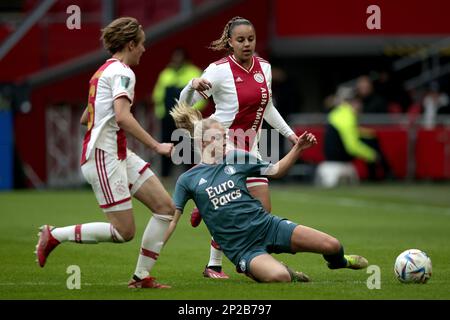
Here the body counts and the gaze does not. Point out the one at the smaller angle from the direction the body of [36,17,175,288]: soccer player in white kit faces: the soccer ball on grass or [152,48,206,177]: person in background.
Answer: the soccer ball on grass

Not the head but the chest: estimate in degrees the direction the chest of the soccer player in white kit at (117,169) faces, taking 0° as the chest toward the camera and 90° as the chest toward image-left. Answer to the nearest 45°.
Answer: approximately 270°

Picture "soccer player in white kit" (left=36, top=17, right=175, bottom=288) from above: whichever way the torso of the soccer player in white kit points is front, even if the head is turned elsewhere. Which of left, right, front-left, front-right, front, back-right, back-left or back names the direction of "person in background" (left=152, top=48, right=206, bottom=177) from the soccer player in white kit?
left

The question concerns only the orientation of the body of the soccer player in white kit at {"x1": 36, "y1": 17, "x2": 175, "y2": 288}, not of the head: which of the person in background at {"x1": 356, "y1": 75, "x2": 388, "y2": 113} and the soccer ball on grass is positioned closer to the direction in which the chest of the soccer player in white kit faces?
the soccer ball on grass

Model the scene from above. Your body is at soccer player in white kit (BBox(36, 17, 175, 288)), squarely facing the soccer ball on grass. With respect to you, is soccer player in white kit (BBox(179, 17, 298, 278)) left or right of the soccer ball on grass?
left

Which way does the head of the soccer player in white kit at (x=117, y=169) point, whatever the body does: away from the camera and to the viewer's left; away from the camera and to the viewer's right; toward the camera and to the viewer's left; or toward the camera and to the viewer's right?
away from the camera and to the viewer's right

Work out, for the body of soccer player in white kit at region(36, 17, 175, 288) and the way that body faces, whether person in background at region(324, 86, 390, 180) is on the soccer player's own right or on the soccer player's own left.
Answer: on the soccer player's own left

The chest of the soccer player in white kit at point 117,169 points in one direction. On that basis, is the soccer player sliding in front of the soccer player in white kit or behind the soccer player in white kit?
in front
